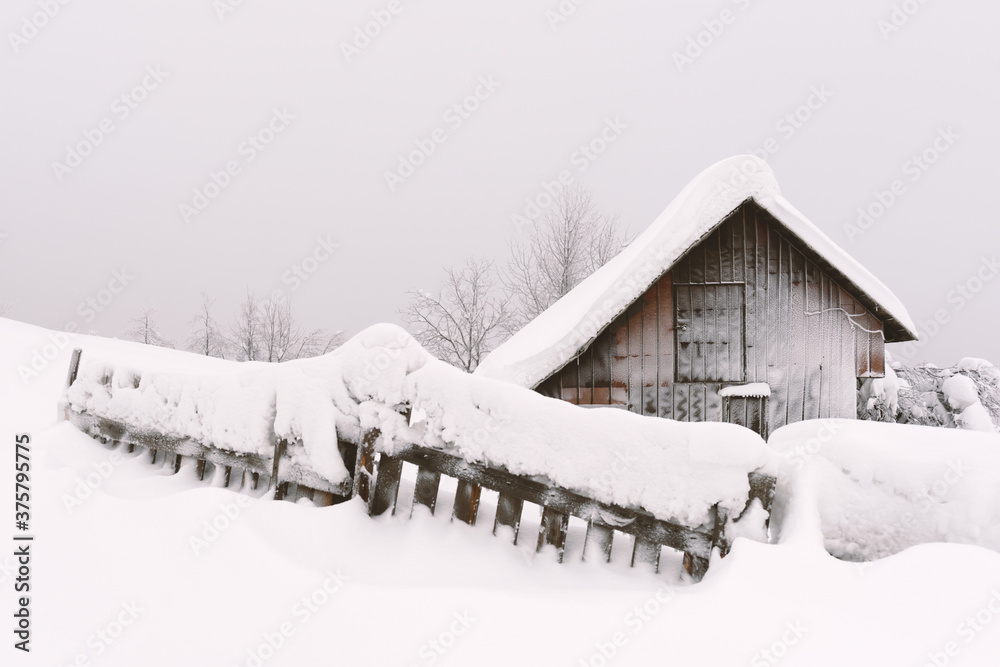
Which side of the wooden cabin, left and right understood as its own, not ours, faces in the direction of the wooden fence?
front

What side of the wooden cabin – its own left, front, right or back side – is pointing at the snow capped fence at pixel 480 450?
front

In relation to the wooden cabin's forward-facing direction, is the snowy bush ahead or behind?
behind

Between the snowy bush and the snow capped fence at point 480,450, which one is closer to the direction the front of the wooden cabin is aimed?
the snow capped fence

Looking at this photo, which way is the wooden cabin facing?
toward the camera

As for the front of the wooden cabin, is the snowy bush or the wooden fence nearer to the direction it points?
the wooden fence
